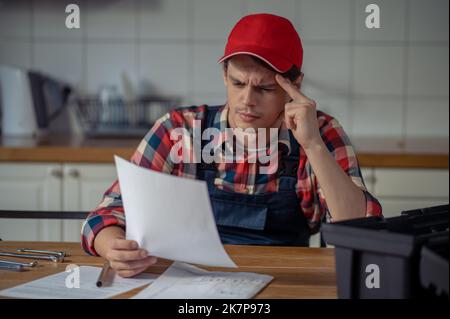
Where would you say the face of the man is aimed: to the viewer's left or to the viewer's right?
to the viewer's left

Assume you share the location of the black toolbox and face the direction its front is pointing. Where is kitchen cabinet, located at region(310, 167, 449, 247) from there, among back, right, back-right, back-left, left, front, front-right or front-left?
back-left

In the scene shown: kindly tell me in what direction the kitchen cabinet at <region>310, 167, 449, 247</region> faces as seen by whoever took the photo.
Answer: facing the viewer

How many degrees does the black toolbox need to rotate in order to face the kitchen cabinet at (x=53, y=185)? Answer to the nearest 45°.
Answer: approximately 180°

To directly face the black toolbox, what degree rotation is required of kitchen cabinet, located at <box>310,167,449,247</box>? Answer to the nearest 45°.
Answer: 0° — it already faces it

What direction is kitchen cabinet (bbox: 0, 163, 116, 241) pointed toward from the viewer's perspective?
toward the camera

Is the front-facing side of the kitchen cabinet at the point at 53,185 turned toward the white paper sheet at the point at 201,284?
yes

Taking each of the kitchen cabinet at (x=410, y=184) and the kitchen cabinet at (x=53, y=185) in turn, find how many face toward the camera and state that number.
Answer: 2

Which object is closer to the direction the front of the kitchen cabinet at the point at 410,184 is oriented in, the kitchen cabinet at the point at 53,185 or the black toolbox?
the black toolbox

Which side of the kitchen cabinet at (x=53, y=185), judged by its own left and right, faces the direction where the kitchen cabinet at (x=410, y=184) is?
left
